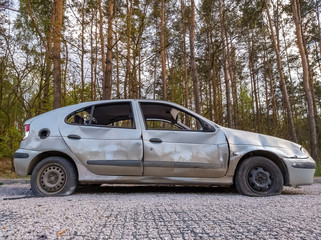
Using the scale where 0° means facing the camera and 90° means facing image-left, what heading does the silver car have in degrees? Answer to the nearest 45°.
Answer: approximately 270°
